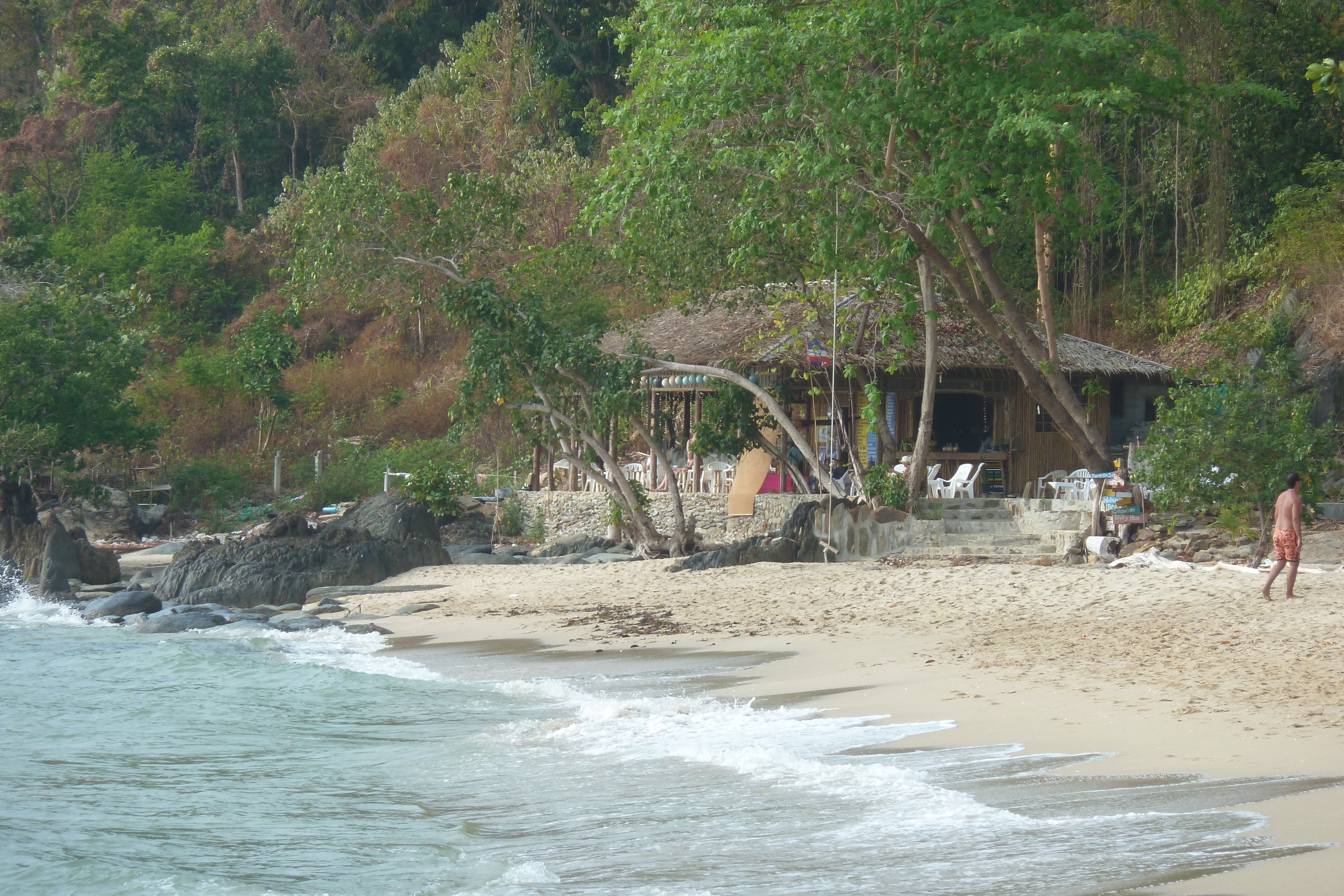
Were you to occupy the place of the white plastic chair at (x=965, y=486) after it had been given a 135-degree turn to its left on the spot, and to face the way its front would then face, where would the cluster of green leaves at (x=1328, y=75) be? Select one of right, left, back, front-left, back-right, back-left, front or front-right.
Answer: front-right

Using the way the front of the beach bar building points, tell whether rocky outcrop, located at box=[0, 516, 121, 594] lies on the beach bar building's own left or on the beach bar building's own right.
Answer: on the beach bar building's own right

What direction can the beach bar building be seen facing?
toward the camera

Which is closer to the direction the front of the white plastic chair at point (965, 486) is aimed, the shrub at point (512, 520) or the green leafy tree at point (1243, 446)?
the shrub

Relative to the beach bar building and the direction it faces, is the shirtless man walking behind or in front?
in front
